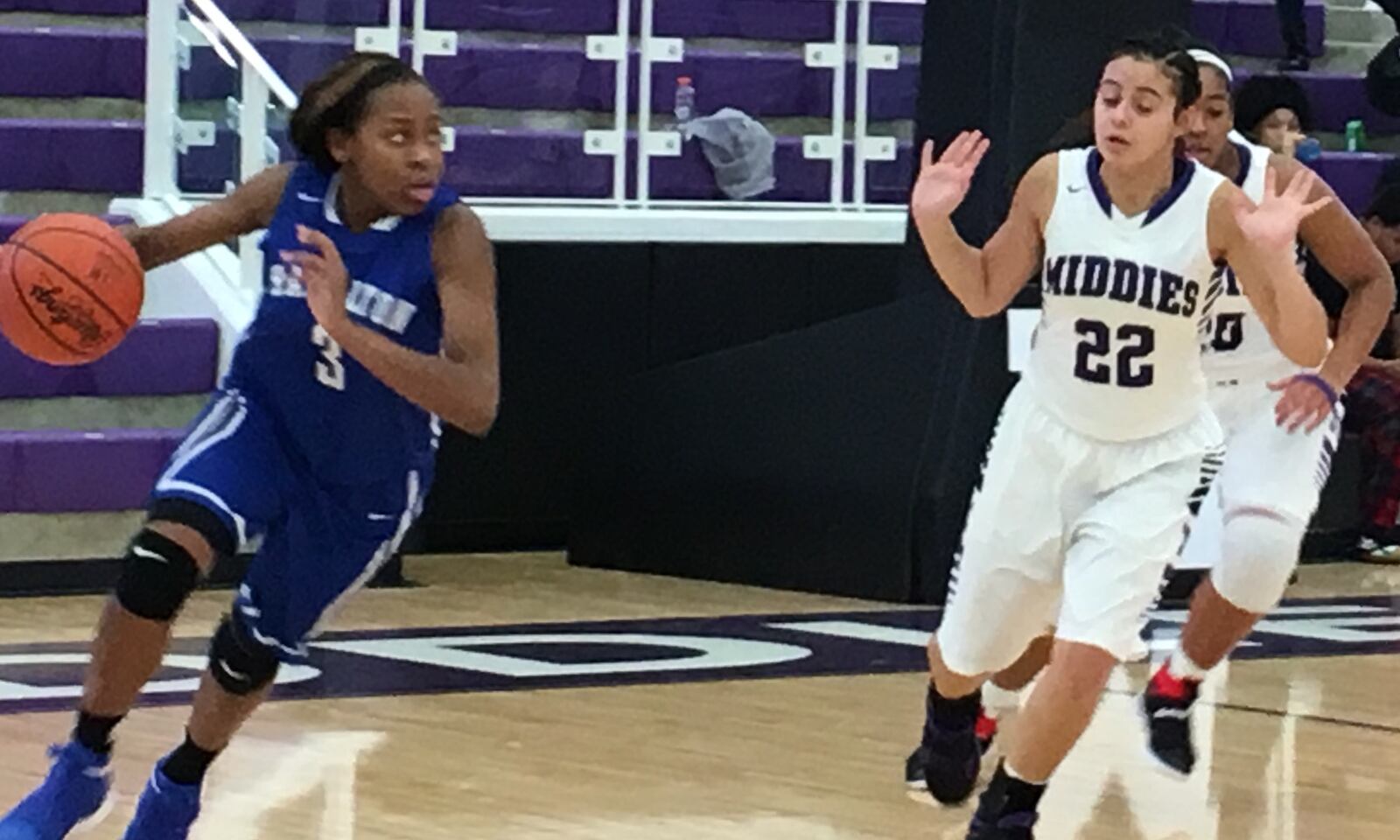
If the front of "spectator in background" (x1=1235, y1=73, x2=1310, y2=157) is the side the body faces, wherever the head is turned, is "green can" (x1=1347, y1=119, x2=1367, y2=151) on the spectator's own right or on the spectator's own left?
on the spectator's own left

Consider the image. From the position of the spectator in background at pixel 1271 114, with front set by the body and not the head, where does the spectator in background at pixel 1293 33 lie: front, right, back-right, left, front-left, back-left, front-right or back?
back-left

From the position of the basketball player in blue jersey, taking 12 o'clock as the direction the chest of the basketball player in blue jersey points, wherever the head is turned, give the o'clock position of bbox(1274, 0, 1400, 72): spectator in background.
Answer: The spectator in background is roughly at 7 o'clock from the basketball player in blue jersey.

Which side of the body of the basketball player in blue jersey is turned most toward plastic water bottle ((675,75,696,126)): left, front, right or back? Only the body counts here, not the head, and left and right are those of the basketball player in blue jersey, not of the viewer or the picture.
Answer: back

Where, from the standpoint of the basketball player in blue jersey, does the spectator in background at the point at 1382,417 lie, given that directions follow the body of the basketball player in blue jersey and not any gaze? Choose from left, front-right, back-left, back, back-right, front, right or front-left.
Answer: back-left
